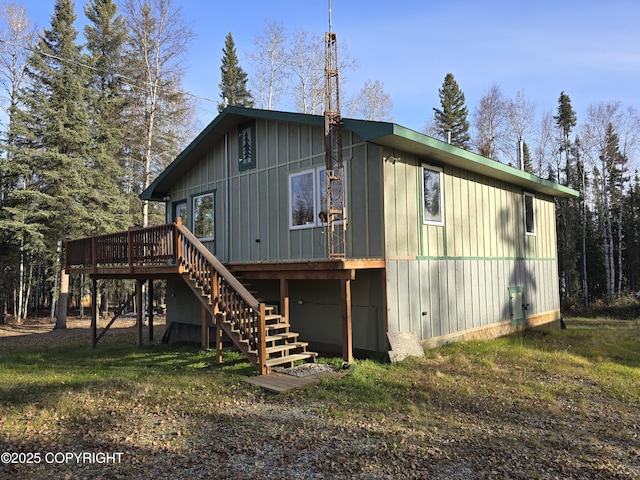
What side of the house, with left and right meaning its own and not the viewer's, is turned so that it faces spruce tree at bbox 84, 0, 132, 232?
right

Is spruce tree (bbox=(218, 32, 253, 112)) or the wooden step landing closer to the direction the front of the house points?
the wooden step landing

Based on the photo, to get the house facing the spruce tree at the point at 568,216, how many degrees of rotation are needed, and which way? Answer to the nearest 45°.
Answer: approximately 180°

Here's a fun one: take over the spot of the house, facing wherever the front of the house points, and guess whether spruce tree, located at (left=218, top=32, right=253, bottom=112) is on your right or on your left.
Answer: on your right

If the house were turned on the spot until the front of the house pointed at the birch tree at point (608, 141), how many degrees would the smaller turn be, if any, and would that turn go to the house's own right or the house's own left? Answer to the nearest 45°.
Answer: approximately 180°

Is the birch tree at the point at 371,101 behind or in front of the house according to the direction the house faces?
behind

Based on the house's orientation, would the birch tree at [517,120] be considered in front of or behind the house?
behind

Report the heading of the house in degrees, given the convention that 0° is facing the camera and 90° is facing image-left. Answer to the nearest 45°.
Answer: approximately 45°

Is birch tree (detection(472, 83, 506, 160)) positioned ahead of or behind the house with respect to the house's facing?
behind
